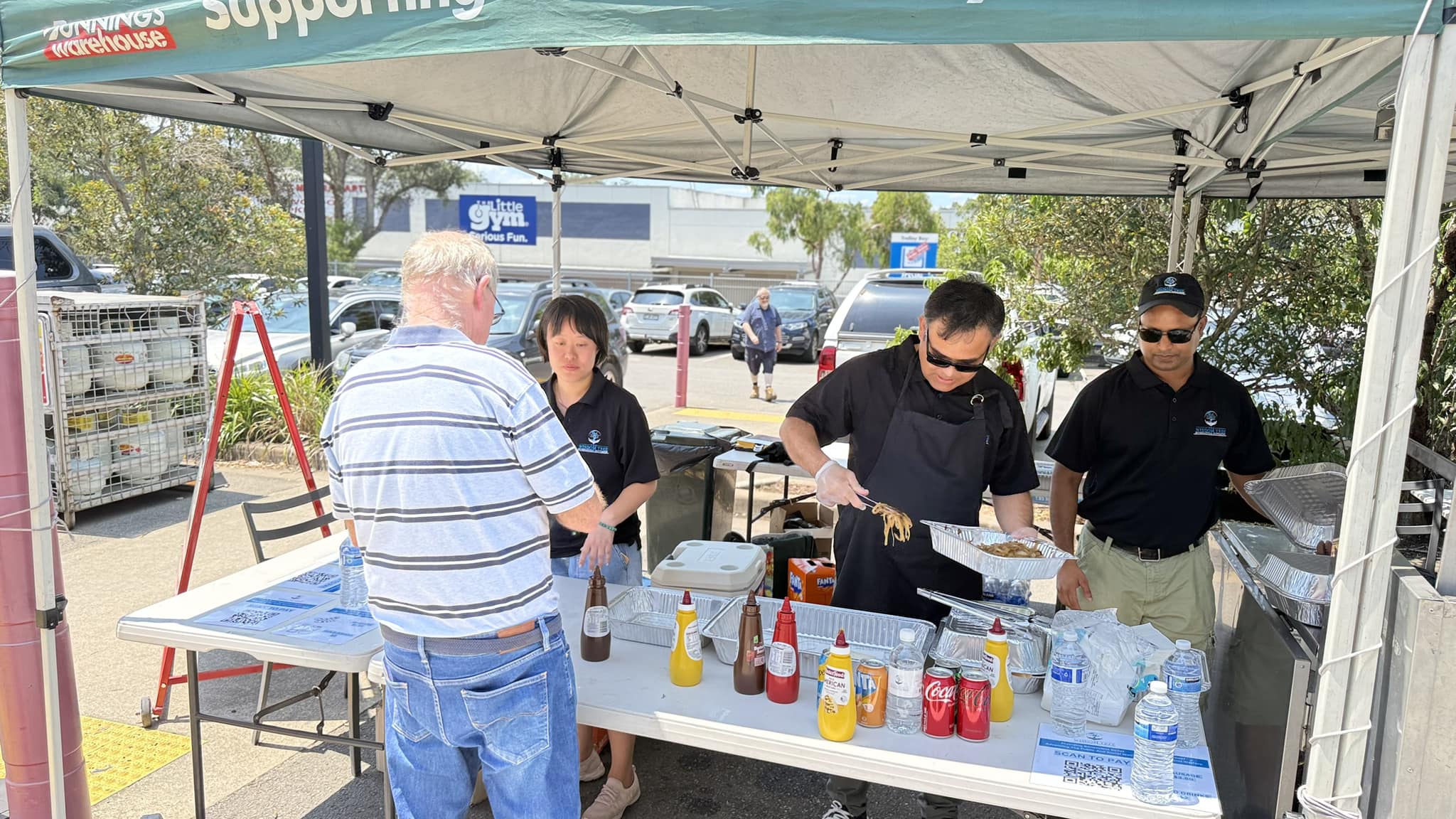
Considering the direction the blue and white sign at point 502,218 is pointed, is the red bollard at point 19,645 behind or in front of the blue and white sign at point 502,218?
in front

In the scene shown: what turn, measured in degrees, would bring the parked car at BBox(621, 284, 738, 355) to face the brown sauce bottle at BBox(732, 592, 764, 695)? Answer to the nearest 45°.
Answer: approximately 135° to its right

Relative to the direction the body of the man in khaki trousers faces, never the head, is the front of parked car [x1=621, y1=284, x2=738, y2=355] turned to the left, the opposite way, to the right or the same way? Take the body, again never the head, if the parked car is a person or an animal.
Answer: the opposite way

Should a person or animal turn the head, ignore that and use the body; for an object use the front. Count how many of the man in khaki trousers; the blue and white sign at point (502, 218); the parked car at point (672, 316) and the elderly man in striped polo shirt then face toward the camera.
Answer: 2

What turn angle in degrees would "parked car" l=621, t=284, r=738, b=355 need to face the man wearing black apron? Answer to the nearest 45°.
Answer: approximately 135° to its right

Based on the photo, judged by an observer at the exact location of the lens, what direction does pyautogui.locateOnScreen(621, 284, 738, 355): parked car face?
facing away from the viewer and to the right of the viewer

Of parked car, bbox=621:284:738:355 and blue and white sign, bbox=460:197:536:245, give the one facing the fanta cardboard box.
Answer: the blue and white sign

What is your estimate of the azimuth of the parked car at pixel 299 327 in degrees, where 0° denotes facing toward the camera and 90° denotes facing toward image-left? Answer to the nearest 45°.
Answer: approximately 45°

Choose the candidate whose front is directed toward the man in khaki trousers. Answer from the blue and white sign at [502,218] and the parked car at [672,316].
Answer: the blue and white sign

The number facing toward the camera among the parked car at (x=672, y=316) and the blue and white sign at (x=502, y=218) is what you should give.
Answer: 1

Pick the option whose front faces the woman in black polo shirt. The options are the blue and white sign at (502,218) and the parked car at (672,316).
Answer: the blue and white sign

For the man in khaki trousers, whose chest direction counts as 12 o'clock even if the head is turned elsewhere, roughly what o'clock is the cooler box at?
The cooler box is roughly at 2 o'clock from the man in khaki trousers.
